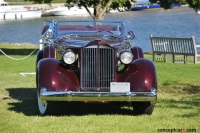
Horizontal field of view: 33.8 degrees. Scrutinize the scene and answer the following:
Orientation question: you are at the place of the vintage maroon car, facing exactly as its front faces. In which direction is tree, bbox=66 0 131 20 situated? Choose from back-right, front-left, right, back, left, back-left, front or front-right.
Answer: back

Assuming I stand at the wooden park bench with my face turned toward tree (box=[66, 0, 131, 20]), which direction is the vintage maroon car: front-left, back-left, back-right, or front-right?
back-left

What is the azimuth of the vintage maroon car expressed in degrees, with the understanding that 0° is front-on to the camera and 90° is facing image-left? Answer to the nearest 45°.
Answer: approximately 0°

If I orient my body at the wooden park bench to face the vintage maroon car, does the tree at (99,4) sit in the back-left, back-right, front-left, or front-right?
back-right

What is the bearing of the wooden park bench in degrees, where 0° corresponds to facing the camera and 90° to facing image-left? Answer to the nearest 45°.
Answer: approximately 225°

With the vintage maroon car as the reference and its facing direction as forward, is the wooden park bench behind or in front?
behind
